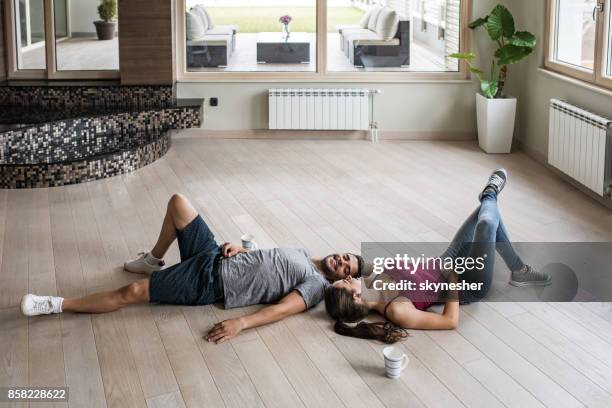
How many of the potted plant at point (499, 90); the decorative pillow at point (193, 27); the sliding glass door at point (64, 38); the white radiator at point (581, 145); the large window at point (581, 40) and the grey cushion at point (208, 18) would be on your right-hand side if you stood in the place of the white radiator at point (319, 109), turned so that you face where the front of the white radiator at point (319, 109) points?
3

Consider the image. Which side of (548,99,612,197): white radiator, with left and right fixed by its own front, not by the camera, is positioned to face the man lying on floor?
front

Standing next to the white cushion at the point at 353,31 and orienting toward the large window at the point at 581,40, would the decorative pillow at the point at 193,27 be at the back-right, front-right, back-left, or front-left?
back-right

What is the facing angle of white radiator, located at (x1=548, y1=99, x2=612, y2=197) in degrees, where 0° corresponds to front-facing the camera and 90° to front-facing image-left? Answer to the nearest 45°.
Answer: approximately 45°

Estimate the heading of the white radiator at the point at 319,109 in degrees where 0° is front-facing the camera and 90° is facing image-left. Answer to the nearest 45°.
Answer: approximately 0°

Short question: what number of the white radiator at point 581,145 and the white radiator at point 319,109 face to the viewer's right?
0

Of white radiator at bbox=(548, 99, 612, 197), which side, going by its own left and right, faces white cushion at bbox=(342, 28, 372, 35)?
right

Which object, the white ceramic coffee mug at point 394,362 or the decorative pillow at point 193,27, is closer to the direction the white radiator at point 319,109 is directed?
the white ceramic coffee mug
